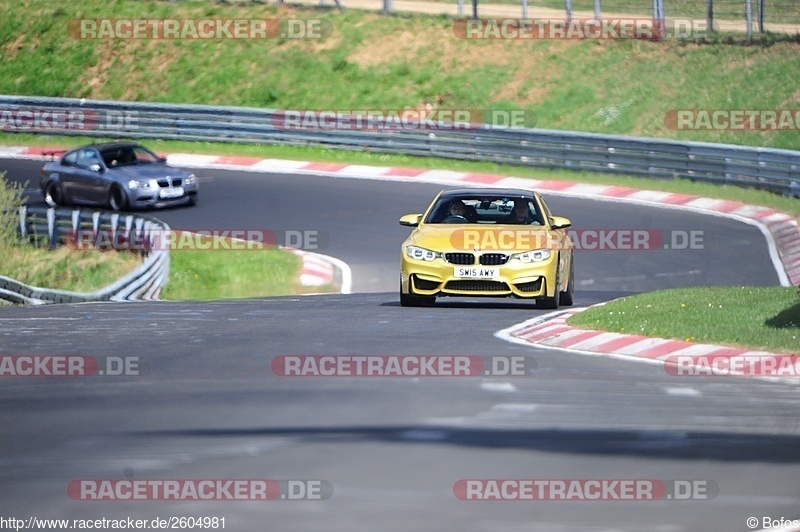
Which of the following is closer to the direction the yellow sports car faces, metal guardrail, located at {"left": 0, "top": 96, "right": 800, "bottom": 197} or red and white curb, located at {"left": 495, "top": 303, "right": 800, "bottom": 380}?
the red and white curb

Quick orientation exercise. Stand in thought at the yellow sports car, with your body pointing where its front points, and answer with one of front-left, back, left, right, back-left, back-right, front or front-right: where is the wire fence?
back

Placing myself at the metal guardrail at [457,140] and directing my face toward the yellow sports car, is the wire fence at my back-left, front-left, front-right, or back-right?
back-left

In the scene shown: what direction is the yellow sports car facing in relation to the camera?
toward the camera

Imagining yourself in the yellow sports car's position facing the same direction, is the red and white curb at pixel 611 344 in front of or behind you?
in front

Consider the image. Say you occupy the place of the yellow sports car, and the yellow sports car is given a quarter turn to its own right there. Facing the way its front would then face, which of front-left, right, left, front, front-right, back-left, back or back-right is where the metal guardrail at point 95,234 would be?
front-right

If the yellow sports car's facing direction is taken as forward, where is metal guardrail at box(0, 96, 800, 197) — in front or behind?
behind

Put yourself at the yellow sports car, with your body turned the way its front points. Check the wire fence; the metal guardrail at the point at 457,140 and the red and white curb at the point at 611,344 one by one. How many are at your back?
2

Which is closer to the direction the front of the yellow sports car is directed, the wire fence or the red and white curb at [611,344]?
the red and white curb
